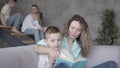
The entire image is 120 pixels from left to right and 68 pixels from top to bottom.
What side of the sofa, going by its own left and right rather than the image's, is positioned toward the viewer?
front

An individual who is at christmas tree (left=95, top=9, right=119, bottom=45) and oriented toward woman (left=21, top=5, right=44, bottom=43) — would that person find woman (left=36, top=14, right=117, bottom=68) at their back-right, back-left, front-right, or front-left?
front-left

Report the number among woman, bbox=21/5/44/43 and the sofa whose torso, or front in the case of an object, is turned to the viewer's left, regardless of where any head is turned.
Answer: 0

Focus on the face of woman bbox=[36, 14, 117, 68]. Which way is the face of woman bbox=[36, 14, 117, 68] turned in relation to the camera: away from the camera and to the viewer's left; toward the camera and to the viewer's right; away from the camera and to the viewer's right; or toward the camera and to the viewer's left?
toward the camera and to the viewer's left

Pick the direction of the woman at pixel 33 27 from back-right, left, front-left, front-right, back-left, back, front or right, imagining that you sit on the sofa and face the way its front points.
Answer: back
